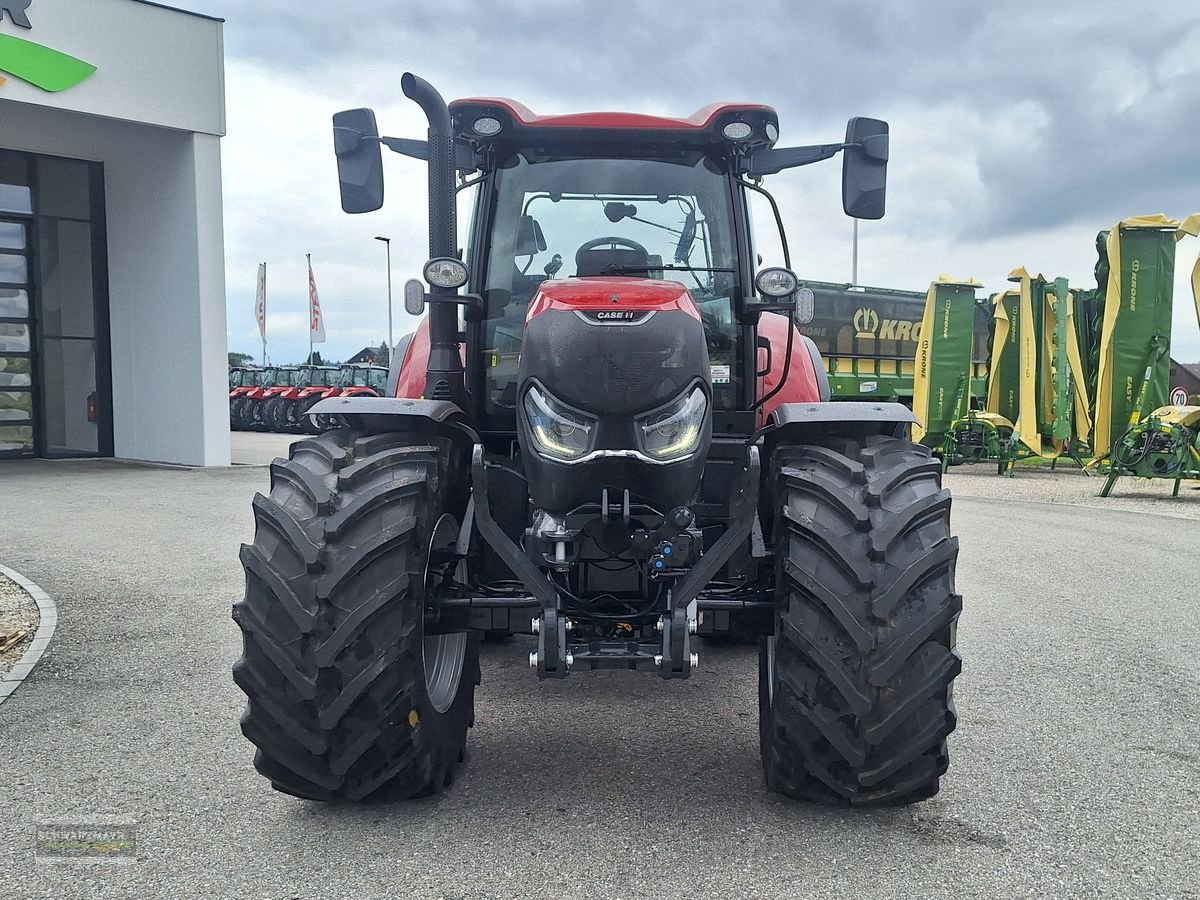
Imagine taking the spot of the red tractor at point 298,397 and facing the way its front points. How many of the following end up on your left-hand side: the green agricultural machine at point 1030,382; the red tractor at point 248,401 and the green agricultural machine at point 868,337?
2

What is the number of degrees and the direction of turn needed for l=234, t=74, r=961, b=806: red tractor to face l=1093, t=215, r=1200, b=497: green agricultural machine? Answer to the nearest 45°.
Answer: approximately 135° to its left

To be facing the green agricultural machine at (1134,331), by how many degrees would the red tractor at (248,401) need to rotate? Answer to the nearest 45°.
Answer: approximately 90° to its left

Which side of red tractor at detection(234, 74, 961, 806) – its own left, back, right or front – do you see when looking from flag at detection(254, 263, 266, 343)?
back

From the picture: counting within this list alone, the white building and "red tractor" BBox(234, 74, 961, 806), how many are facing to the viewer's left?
0

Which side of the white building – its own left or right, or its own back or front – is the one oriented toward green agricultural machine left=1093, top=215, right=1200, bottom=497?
front

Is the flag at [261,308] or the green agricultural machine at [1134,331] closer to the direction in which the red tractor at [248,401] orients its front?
the green agricultural machine

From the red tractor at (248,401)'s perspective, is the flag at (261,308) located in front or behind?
behind

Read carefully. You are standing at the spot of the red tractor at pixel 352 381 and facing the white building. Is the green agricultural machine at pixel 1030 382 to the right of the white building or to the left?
left

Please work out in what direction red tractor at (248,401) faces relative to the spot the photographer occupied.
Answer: facing the viewer and to the left of the viewer

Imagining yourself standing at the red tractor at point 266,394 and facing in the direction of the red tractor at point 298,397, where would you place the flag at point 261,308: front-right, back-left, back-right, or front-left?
back-left
